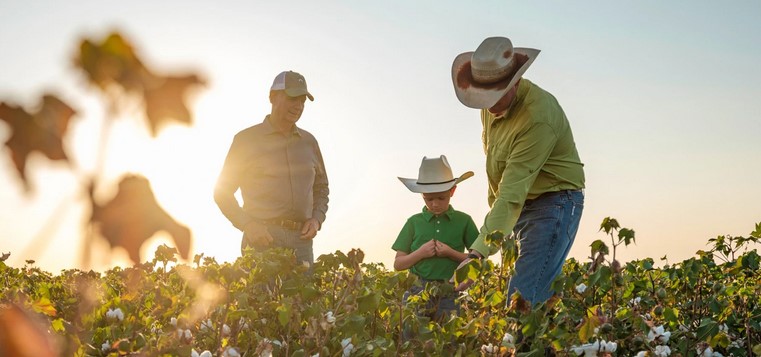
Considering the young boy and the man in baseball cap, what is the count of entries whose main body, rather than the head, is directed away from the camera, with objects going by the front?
0

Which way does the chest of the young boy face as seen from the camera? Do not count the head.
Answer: toward the camera

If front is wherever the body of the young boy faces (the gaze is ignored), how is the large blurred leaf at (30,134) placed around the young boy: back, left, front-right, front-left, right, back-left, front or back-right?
front

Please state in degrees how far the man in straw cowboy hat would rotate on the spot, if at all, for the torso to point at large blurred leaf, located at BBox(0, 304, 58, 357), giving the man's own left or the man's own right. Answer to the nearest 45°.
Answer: approximately 45° to the man's own left

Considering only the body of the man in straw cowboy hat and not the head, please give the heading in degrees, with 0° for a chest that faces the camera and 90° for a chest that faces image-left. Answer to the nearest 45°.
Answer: approximately 45°

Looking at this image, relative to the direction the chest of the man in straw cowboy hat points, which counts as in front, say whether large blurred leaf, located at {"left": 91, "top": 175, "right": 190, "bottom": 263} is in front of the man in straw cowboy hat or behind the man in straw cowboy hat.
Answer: in front

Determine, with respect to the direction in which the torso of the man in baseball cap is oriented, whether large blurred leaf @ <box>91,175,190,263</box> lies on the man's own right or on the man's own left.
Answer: on the man's own right

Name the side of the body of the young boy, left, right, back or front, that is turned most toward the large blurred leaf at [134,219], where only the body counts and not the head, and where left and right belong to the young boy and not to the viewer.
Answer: front

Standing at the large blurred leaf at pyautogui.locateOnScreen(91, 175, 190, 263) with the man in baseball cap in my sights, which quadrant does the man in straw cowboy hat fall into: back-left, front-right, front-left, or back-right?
front-right

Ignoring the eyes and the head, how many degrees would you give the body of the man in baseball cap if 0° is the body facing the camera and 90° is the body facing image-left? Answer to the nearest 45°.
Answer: approximately 315°

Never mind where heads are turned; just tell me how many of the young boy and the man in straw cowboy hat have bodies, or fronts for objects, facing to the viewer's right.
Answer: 0

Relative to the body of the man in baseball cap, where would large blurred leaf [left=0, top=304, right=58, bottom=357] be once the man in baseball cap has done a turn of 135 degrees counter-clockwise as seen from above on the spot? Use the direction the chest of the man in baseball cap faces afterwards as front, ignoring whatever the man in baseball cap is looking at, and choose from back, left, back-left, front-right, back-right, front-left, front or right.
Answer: back

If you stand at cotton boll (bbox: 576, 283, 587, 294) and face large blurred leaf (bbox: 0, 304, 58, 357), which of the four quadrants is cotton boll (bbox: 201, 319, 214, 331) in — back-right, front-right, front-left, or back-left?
front-right

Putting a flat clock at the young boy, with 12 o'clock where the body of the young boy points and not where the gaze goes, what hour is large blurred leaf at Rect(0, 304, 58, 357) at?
The large blurred leaf is roughly at 12 o'clock from the young boy.

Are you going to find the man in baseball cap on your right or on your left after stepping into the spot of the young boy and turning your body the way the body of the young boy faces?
on your right

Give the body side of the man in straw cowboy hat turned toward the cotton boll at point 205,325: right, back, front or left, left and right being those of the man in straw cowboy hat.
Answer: front
